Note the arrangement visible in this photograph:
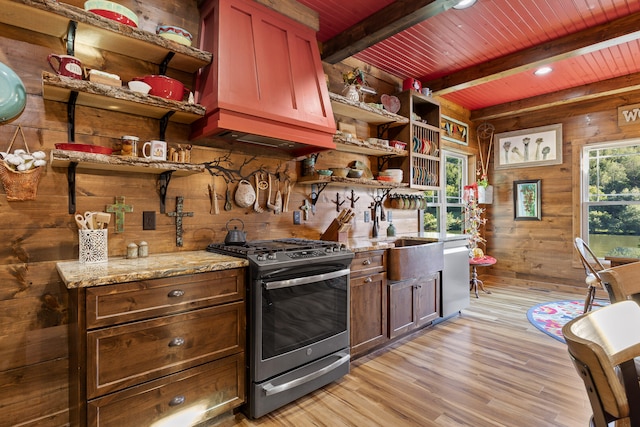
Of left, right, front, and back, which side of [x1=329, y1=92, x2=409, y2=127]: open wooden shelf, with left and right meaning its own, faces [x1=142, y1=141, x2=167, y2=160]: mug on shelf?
right

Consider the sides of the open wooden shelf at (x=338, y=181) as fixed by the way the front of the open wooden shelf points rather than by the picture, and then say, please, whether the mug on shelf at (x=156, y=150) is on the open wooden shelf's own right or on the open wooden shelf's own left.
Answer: on the open wooden shelf's own right

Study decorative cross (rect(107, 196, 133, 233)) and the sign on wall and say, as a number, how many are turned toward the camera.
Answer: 2

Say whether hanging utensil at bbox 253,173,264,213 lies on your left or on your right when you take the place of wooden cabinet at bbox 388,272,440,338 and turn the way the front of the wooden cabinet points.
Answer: on your right

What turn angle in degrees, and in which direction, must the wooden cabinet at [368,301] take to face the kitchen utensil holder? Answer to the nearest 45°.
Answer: approximately 90° to its right

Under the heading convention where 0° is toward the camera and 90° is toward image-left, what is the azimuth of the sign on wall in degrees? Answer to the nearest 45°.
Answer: approximately 0°

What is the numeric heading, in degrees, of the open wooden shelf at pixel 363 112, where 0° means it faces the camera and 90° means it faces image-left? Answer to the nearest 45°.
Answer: approximately 315°

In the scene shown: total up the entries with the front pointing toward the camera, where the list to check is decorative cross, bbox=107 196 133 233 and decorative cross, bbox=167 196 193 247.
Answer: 2

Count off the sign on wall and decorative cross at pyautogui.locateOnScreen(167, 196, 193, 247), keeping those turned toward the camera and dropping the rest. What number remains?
2

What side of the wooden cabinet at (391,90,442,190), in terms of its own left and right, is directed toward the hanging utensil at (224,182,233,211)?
right

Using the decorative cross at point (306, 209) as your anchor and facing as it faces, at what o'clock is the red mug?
The red mug is roughly at 3 o'clock from the decorative cross.
